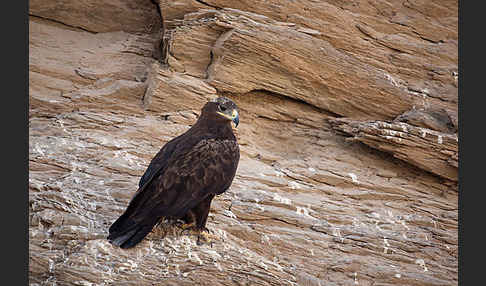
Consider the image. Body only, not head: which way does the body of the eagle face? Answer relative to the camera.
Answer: to the viewer's right
